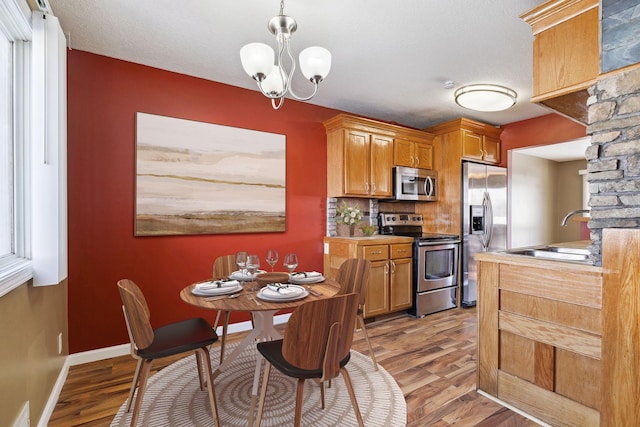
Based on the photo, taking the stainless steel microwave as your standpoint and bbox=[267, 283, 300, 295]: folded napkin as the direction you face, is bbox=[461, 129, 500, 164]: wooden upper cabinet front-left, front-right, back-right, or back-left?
back-left

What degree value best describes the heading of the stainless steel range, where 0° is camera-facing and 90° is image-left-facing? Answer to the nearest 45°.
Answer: approximately 315°

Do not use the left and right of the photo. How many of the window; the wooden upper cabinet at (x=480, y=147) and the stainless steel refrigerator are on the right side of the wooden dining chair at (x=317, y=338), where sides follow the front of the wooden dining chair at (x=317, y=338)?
2

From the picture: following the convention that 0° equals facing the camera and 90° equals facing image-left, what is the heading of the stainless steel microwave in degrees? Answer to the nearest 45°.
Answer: approximately 315°

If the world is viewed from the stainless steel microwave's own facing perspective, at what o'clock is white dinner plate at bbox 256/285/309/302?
The white dinner plate is roughly at 2 o'clock from the stainless steel microwave.

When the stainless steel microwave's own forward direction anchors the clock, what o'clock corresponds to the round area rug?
The round area rug is roughly at 2 o'clock from the stainless steel microwave.

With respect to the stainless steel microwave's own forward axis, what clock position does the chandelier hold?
The chandelier is roughly at 2 o'clock from the stainless steel microwave.

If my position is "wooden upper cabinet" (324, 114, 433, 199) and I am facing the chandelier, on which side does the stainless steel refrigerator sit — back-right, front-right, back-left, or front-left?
back-left

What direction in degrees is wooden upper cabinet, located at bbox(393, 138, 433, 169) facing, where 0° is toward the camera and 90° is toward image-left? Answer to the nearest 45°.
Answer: approximately 315°

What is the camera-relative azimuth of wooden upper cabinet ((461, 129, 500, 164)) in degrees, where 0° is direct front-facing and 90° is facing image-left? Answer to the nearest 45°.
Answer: approximately 315°

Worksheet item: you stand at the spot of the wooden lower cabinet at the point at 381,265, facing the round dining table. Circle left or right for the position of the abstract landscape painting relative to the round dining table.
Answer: right

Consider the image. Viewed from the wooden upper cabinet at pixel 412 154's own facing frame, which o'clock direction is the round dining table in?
The round dining table is roughly at 2 o'clock from the wooden upper cabinet.
